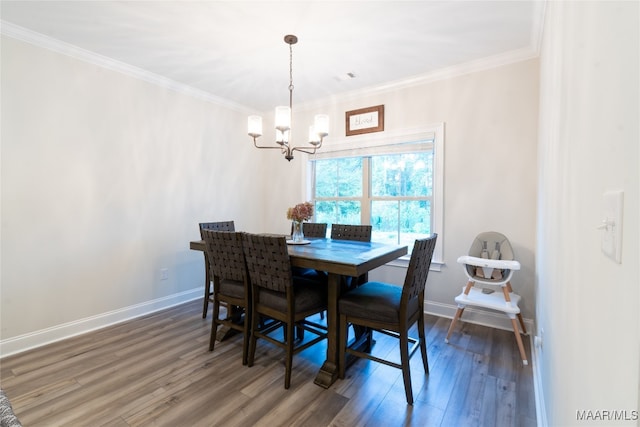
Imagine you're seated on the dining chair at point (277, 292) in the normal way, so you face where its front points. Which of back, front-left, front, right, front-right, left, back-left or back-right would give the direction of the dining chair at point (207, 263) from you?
left

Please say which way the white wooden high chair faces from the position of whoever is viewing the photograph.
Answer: facing the viewer and to the left of the viewer

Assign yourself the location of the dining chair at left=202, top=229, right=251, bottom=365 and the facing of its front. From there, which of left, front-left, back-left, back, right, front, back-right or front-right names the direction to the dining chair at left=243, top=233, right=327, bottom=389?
right

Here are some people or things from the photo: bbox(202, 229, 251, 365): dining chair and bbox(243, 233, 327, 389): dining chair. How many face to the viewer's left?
0

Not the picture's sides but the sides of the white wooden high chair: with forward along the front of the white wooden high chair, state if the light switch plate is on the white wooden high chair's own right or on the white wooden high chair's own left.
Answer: on the white wooden high chair's own left

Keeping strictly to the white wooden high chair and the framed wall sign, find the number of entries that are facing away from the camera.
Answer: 0

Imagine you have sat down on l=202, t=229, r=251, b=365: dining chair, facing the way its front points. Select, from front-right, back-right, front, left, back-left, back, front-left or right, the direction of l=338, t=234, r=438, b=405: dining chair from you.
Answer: right

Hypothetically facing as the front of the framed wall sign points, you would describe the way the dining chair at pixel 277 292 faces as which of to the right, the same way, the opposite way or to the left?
the opposite way

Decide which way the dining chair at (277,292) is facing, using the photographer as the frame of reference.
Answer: facing away from the viewer and to the right of the viewer

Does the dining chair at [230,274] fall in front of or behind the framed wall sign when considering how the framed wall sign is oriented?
in front

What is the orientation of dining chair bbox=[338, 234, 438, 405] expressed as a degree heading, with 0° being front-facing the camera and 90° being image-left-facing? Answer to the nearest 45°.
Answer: approximately 135°
